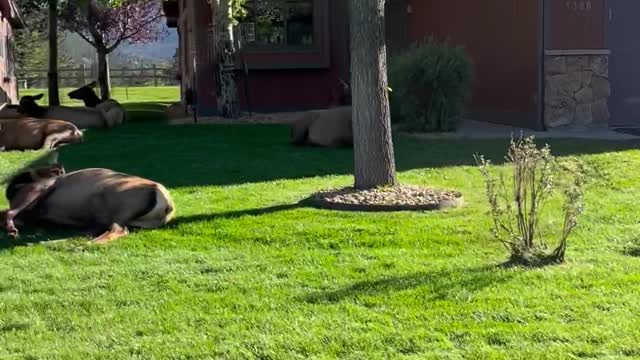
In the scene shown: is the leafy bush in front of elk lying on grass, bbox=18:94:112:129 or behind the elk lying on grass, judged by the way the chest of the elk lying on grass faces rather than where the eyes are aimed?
behind

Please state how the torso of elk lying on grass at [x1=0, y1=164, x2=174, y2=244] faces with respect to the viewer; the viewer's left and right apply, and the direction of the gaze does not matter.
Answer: facing to the left of the viewer

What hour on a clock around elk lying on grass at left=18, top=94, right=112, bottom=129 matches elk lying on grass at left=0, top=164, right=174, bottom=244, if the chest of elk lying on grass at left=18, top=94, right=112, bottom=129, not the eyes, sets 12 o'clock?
elk lying on grass at left=0, top=164, right=174, bottom=244 is roughly at 9 o'clock from elk lying on grass at left=18, top=94, right=112, bottom=129.

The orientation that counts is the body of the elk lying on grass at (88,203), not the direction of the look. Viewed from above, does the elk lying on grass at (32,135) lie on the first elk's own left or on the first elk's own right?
on the first elk's own right

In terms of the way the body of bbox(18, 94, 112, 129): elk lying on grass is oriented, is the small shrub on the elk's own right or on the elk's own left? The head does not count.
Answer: on the elk's own left

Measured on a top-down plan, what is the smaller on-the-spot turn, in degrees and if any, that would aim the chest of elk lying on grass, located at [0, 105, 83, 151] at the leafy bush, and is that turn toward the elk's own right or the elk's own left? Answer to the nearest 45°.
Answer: approximately 180°

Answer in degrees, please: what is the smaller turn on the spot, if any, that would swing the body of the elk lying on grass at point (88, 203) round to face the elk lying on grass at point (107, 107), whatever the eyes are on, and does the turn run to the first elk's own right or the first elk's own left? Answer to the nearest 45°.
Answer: approximately 90° to the first elk's own right

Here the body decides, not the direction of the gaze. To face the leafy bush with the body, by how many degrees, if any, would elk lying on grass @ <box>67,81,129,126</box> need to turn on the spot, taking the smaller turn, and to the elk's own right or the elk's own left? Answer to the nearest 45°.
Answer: approximately 135° to the elk's own left

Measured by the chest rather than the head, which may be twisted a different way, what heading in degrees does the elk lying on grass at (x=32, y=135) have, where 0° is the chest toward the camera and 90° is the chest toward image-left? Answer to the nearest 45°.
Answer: approximately 90°

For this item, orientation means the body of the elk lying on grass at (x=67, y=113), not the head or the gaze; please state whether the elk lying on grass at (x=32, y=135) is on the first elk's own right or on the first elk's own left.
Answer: on the first elk's own left

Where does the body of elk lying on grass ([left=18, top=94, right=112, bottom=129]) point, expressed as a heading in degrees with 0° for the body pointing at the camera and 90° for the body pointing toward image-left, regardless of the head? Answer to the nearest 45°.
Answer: approximately 90°

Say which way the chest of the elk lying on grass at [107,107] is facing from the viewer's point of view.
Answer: to the viewer's left

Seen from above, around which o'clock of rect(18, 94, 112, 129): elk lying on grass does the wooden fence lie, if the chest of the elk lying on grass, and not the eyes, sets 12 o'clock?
The wooden fence is roughly at 3 o'clock from the elk lying on grass.
